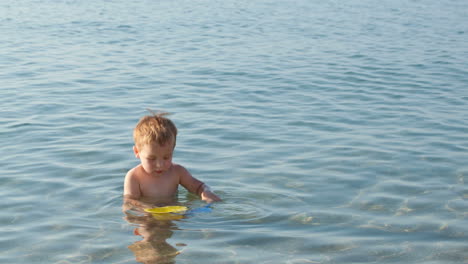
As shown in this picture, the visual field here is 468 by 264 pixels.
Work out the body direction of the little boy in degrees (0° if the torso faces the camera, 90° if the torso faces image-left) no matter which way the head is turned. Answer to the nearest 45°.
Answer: approximately 315°
